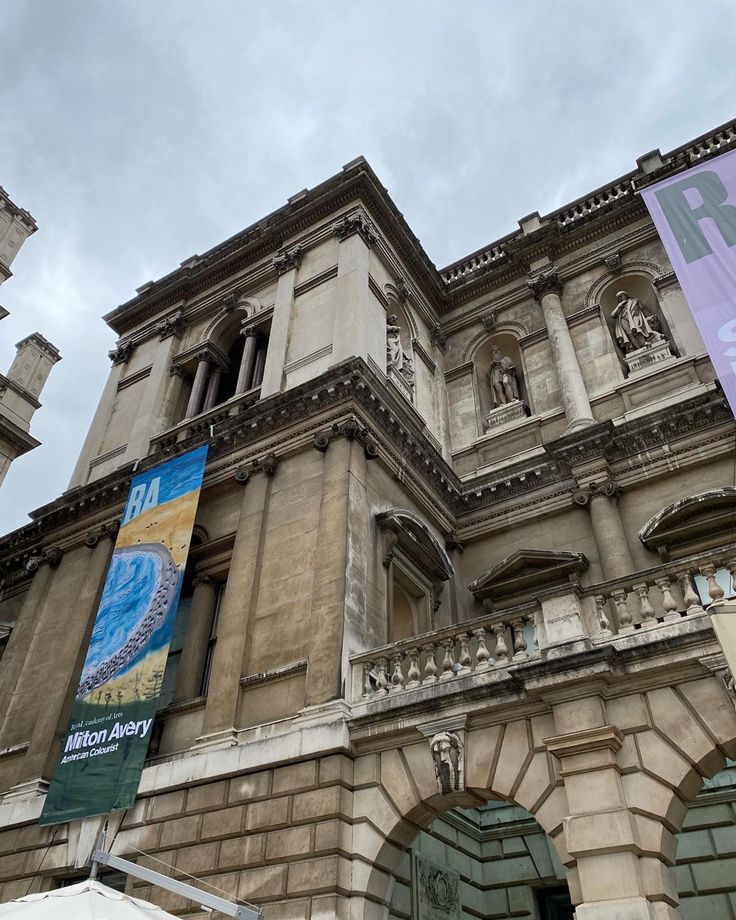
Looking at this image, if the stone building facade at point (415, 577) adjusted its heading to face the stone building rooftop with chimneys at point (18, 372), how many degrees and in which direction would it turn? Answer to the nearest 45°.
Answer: approximately 45° to its right

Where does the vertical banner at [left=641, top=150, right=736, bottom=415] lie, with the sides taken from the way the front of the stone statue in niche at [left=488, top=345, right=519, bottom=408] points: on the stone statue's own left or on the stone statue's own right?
on the stone statue's own left
